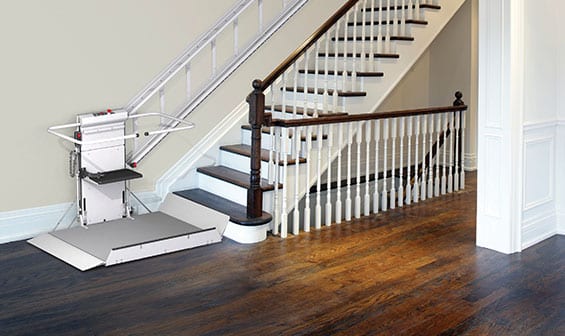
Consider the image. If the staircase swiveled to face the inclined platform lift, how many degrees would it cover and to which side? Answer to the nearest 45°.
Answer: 0° — it already faces it

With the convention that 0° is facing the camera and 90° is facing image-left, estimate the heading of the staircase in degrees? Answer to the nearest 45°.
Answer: approximately 45°

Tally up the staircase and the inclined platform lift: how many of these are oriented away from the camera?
0

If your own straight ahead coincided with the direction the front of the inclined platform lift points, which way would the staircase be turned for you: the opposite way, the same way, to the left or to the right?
to the right
